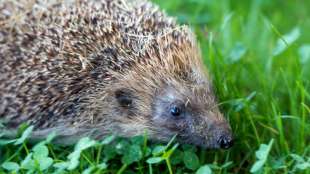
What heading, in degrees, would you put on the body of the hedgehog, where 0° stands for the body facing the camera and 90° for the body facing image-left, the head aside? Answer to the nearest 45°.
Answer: approximately 270°
